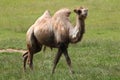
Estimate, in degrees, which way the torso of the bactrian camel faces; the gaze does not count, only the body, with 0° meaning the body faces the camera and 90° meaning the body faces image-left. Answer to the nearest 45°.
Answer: approximately 270°
